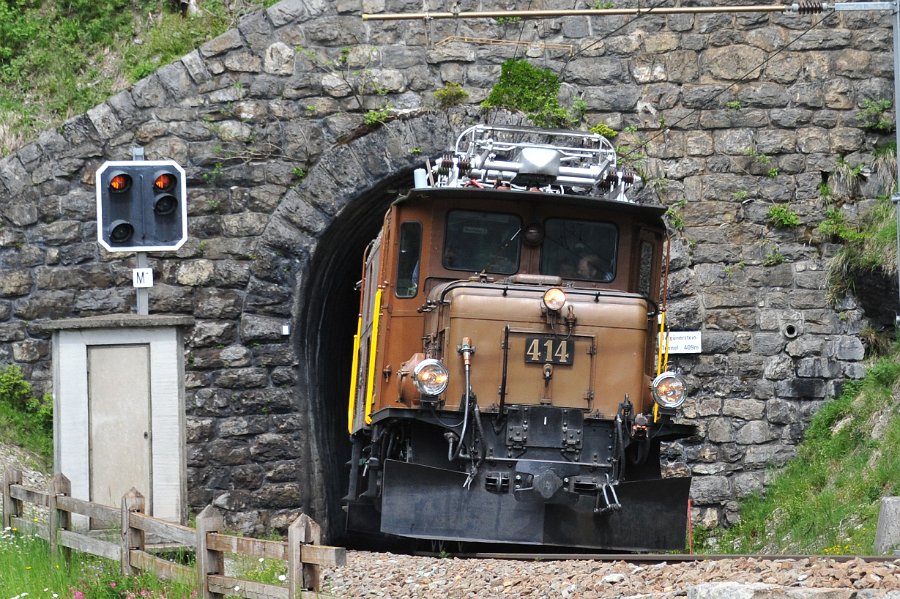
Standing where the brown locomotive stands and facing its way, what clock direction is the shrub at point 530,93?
The shrub is roughly at 6 o'clock from the brown locomotive.

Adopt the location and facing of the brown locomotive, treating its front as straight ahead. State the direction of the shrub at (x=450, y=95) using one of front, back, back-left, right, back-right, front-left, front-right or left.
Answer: back

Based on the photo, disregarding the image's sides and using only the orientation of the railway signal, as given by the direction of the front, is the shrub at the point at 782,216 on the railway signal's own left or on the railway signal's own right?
on the railway signal's own left

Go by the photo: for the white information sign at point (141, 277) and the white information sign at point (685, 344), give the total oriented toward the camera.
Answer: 2
